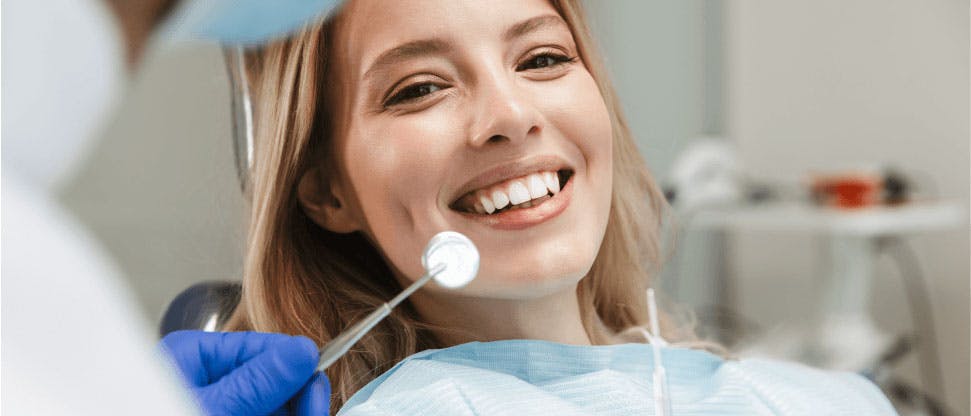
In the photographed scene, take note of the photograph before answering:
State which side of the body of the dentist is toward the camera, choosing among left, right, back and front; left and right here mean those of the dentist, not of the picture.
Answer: right

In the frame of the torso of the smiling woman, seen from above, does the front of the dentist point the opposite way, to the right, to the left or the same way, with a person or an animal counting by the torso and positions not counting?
to the left

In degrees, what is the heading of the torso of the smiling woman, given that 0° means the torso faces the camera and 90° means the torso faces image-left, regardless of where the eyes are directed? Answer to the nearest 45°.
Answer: approximately 315°
